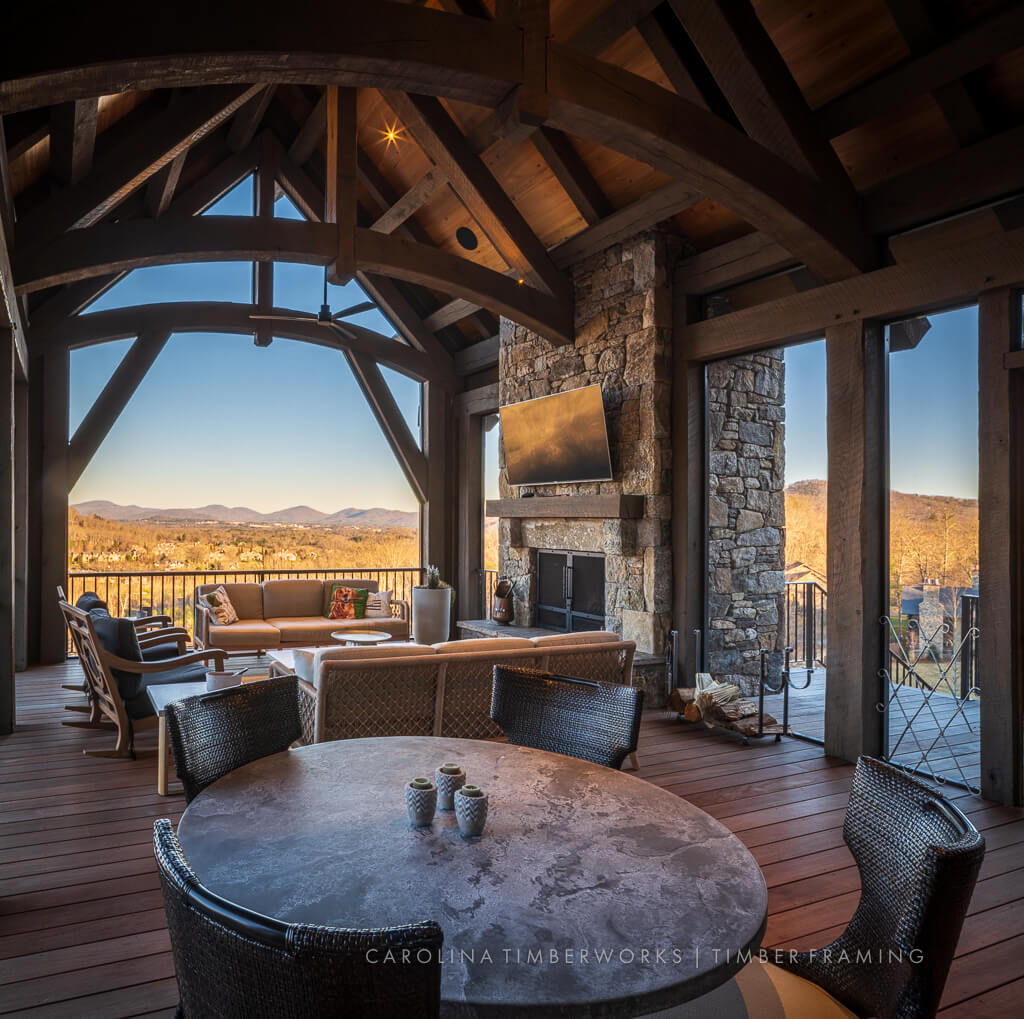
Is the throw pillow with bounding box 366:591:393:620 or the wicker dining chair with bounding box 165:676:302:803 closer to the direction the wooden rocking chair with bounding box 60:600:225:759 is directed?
the throw pillow

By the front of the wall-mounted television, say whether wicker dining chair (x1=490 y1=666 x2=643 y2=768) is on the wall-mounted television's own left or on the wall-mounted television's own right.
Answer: on the wall-mounted television's own left

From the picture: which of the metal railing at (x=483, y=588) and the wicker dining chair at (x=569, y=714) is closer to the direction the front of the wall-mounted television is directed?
the wicker dining chair

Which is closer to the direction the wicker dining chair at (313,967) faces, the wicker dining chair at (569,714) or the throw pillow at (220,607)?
the wicker dining chair

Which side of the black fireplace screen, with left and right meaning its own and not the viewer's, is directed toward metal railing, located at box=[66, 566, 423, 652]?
right

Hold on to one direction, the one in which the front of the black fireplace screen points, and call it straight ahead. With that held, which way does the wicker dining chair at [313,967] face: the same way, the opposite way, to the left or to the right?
the opposite way

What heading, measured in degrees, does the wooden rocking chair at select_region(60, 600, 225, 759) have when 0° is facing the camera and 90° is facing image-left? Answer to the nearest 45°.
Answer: approximately 225°

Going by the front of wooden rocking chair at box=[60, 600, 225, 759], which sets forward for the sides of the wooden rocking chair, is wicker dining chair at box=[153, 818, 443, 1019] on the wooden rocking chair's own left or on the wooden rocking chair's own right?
on the wooden rocking chair's own right

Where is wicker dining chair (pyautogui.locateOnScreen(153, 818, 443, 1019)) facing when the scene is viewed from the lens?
facing away from the viewer and to the right of the viewer

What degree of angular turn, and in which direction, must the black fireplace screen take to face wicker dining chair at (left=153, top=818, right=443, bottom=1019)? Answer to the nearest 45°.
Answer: approximately 45° to its left

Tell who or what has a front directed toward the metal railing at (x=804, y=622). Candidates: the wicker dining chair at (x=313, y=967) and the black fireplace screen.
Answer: the wicker dining chair

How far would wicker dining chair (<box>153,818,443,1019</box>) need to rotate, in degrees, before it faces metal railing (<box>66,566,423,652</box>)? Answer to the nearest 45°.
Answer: approximately 45° to its left

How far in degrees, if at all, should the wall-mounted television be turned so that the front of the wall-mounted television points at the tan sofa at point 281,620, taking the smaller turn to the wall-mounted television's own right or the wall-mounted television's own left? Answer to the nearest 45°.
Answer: approximately 45° to the wall-mounted television's own right

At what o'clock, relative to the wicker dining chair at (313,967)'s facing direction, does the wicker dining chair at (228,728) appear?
the wicker dining chair at (228,728) is roughly at 10 o'clock from the wicker dining chair at (313,967).

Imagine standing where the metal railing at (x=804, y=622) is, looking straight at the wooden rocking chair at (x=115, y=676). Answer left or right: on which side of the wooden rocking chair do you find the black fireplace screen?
right
